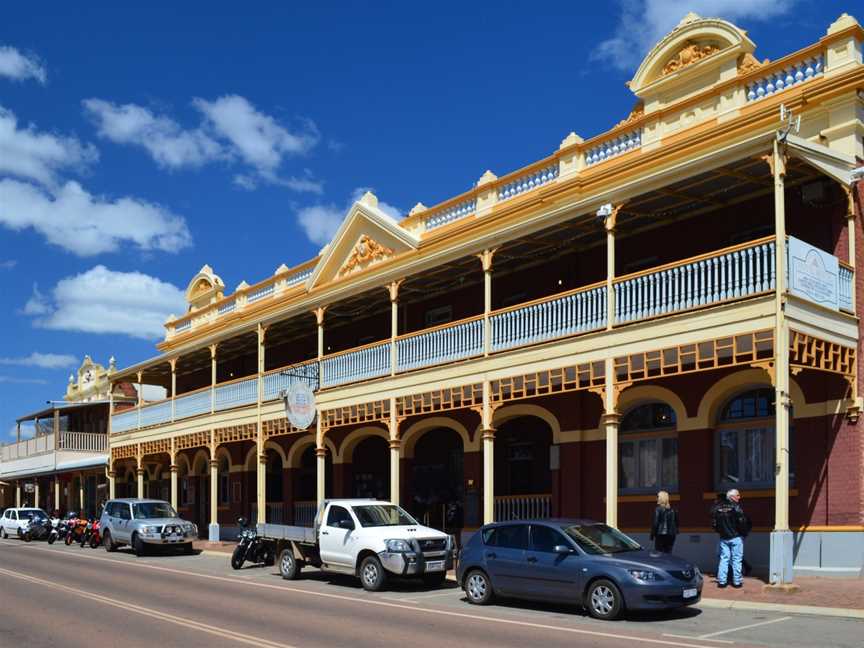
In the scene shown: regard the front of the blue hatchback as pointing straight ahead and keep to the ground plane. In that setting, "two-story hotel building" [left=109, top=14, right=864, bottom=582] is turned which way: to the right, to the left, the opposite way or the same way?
to the right

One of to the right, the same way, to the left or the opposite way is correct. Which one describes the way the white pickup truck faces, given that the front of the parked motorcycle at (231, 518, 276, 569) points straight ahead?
to the left

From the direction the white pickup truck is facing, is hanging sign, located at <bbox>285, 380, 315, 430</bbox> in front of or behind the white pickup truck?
behind

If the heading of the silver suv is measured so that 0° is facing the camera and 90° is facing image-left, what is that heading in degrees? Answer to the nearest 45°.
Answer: approximately 315°

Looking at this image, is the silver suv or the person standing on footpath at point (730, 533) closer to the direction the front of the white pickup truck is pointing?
the person standing on footpath

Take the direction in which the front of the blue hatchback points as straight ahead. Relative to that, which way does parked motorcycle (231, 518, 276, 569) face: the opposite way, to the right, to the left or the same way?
to the right

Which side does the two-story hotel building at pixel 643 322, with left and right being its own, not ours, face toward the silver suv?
right
